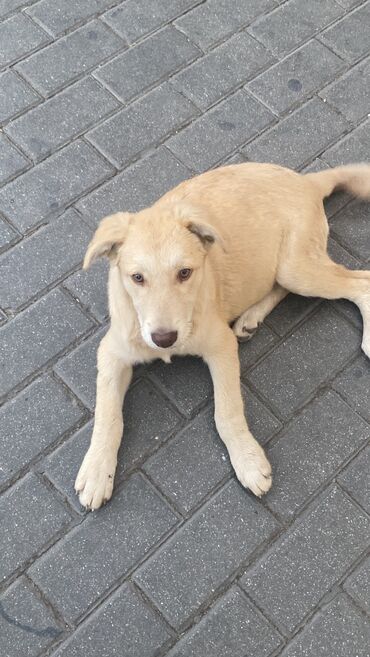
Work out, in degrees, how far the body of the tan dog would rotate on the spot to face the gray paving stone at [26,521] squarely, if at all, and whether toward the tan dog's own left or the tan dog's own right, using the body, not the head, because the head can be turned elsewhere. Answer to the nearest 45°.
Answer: approximately 45° to the tan dog's own right

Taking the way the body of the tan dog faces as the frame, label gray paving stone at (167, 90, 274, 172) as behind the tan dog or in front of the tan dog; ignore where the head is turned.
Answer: behind

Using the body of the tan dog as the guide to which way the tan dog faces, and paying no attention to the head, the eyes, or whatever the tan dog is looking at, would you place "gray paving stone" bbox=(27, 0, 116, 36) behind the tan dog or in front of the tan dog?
behind

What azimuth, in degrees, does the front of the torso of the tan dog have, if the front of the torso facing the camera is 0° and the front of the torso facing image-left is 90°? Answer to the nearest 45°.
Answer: approximately 45°

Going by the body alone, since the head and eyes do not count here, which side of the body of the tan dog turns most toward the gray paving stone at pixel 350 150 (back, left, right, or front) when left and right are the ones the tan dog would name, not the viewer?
back

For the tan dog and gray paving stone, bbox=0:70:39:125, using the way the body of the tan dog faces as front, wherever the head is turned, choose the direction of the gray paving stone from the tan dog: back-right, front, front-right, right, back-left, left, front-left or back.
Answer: back-right

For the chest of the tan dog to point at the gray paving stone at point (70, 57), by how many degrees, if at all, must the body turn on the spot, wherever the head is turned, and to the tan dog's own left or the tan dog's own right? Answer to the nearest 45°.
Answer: approximately 135° to the tan dog's own right

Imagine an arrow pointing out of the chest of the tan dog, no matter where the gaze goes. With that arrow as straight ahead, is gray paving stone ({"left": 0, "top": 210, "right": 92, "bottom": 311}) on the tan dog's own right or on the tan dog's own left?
on the tan dog's own right

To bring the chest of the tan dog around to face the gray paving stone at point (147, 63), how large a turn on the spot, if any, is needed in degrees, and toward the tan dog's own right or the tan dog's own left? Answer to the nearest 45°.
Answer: approximately 135° to the tan dog's own right
